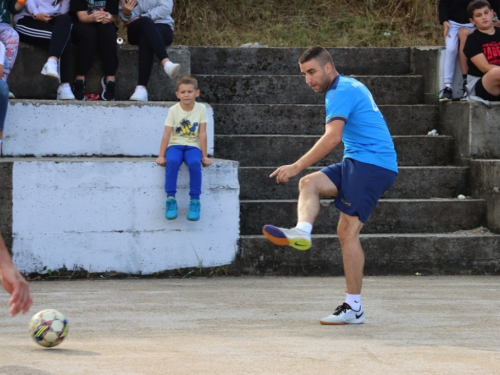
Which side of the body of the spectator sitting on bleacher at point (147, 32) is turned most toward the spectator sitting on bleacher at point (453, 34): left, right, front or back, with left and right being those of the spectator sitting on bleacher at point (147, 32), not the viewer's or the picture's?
left

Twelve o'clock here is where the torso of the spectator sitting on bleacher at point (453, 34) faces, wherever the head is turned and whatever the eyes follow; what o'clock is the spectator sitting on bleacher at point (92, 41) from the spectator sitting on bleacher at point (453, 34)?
the spectator sitting on bleacher at point (92, 41) is roughly at 2 o'clock from the spectator sitting on bleacher at point (453, 34).

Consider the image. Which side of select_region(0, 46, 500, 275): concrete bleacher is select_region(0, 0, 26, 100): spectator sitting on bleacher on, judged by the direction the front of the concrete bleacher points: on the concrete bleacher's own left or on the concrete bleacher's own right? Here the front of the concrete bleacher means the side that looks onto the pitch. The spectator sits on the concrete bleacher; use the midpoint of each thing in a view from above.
on the concrete bleacher's own right

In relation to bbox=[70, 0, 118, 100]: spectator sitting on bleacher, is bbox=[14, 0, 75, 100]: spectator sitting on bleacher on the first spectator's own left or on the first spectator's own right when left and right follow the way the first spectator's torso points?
on the first spectator's own right

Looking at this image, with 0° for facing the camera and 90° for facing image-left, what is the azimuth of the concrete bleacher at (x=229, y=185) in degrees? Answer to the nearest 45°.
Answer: approximately 0°
